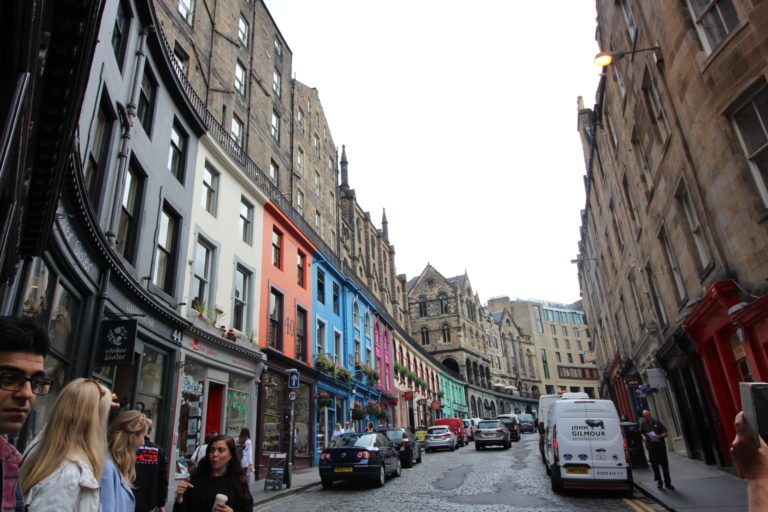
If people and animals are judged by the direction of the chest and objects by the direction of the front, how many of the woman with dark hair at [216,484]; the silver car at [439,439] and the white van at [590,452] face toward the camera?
1

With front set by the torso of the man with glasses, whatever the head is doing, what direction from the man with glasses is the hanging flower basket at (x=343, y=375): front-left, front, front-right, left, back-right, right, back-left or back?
left

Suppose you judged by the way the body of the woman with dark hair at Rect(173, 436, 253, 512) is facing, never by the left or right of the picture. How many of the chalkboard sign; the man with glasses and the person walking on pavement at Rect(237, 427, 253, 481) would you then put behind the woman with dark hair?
2

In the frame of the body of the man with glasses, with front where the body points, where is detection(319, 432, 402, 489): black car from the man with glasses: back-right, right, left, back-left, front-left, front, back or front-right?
left

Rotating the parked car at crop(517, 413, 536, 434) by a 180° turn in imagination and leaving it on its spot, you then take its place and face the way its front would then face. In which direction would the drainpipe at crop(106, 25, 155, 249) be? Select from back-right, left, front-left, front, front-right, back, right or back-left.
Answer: front

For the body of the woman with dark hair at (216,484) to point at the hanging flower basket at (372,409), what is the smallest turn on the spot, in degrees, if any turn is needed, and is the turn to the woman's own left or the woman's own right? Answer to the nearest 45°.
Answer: approximately 180°

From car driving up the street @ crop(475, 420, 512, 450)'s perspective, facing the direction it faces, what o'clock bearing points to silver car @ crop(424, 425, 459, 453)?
The silver car is roughly at 8 o'clock from the car driving up the street.

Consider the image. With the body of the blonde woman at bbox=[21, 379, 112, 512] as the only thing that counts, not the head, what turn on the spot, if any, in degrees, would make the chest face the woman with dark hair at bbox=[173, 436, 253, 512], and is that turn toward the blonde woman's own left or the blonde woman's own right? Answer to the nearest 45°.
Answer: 0° — they already face them

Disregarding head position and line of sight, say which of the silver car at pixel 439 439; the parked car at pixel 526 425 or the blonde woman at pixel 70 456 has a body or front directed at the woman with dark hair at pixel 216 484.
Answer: the blonde woman

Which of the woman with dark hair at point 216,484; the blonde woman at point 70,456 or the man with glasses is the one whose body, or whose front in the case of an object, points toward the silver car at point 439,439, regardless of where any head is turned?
the blonde woman

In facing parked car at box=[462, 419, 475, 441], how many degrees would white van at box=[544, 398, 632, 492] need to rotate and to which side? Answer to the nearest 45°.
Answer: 0° — it already faces it

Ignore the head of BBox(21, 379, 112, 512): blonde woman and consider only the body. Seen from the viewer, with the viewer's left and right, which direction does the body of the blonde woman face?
facing away from the viewer and to the right of the viewer

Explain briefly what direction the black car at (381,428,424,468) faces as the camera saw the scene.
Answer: facing away from the viewer and to the right of the viewer

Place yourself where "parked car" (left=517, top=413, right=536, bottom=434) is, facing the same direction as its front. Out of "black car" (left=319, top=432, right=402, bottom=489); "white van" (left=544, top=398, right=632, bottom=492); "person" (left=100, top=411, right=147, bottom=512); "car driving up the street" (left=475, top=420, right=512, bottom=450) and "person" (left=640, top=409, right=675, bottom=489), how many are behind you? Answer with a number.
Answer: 5

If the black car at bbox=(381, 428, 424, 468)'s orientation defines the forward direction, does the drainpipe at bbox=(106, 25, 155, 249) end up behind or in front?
behind
